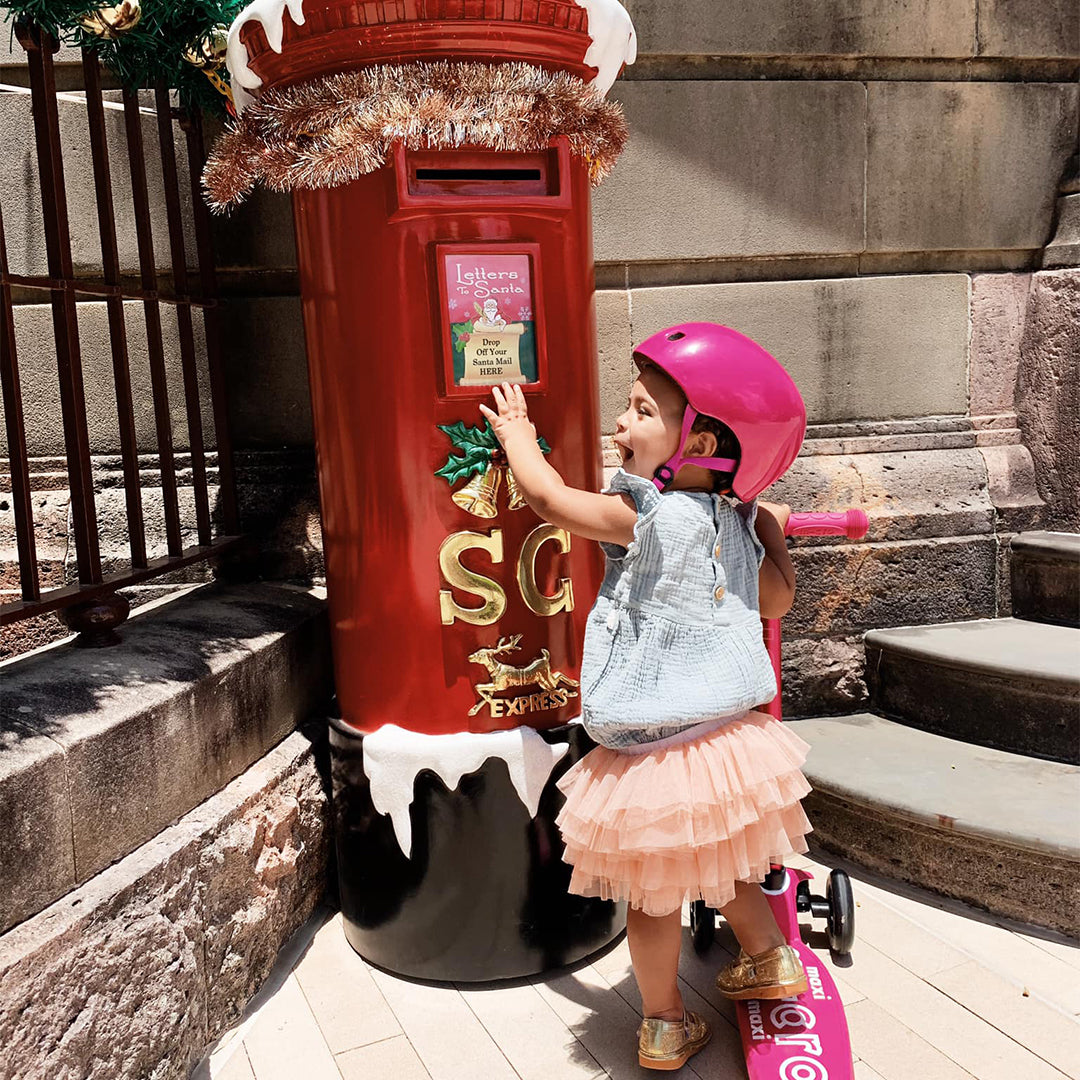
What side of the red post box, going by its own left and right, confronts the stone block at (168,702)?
right

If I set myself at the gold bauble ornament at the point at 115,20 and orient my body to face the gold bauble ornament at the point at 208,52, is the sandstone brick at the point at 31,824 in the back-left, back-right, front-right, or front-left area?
back-right

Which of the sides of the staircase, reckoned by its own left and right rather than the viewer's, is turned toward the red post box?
front

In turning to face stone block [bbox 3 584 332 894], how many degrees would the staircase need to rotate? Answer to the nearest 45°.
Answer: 0° — it already faces it

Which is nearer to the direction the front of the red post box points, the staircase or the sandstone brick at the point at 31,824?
the sandstone brick

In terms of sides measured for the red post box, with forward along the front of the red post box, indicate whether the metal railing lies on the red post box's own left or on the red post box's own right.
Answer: on the red post box's own right

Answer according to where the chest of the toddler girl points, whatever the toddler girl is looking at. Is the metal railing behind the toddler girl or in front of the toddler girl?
in front

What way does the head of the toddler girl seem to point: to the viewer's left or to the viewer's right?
to the viewer's left

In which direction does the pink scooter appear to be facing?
away from the camera

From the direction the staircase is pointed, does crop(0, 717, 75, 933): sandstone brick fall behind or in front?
in front

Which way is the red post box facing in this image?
toward the camera

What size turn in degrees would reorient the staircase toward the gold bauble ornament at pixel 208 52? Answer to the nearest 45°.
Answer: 0° — it already faces it
